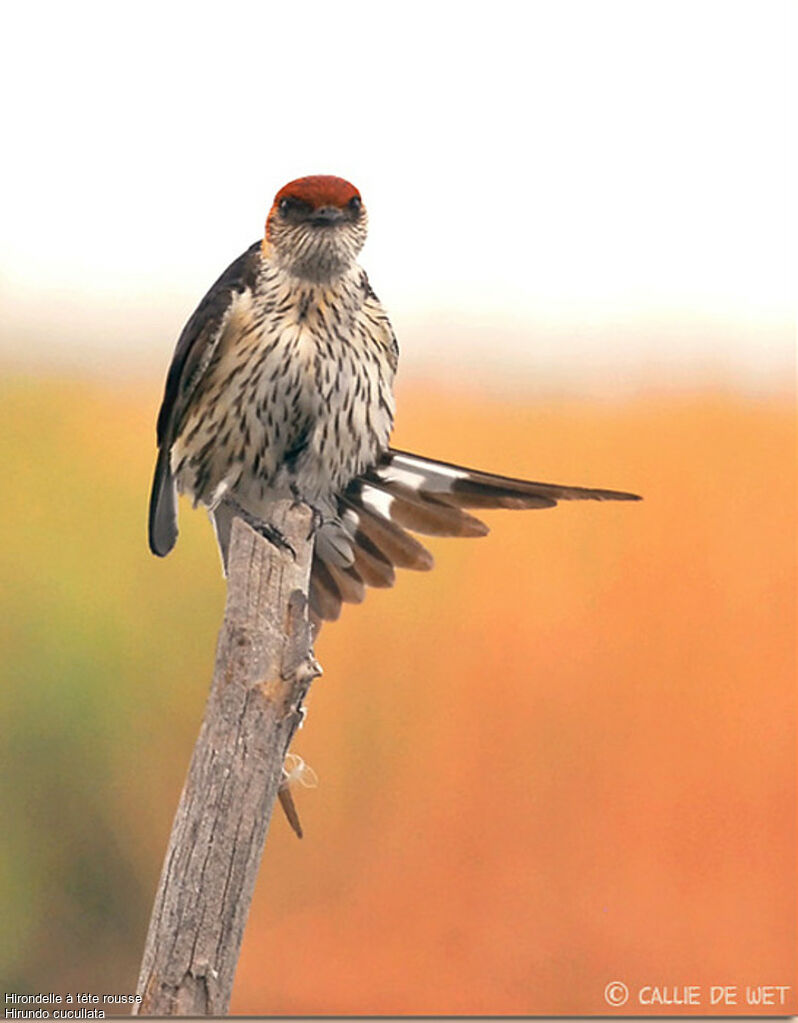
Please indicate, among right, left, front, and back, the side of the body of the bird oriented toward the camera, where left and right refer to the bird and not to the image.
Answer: front
